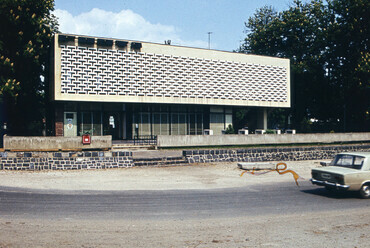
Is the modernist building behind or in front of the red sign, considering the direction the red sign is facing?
behind

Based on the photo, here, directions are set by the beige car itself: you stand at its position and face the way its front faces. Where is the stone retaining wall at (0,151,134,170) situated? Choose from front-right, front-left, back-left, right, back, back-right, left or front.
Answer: back-left

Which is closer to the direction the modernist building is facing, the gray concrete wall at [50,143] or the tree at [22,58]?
the gray concrete wall

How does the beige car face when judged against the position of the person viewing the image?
facing away from the viewer and to the right of the viewer

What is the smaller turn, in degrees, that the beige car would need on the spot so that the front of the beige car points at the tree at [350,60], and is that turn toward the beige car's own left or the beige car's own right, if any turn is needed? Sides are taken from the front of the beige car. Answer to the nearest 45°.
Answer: approximately 45° to the beige car's own left

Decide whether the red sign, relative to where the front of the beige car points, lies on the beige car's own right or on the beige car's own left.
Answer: on the beige car's own left

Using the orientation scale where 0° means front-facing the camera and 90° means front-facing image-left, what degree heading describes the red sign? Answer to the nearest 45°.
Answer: approximately 0°

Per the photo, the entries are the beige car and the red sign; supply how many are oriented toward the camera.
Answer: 1

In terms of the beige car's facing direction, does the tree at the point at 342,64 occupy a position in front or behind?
in front

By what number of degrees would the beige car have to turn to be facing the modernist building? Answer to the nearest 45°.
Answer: approximately 90° to its left

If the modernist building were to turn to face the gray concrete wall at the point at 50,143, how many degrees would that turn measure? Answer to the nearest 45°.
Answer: approximately 45° to its right

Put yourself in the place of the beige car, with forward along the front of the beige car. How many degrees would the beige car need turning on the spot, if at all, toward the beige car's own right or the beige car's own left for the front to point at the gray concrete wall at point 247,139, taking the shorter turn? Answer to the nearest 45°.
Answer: approximately 90° to the beige car's own left
